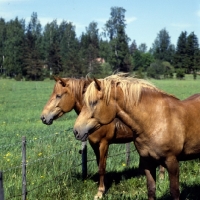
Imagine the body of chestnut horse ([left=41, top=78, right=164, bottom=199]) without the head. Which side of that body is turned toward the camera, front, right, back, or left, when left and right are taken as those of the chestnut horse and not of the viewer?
left

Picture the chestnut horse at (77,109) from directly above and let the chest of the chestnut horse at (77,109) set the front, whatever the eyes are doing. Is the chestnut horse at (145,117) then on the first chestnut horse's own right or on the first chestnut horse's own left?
on the first chestnut horse's own left
